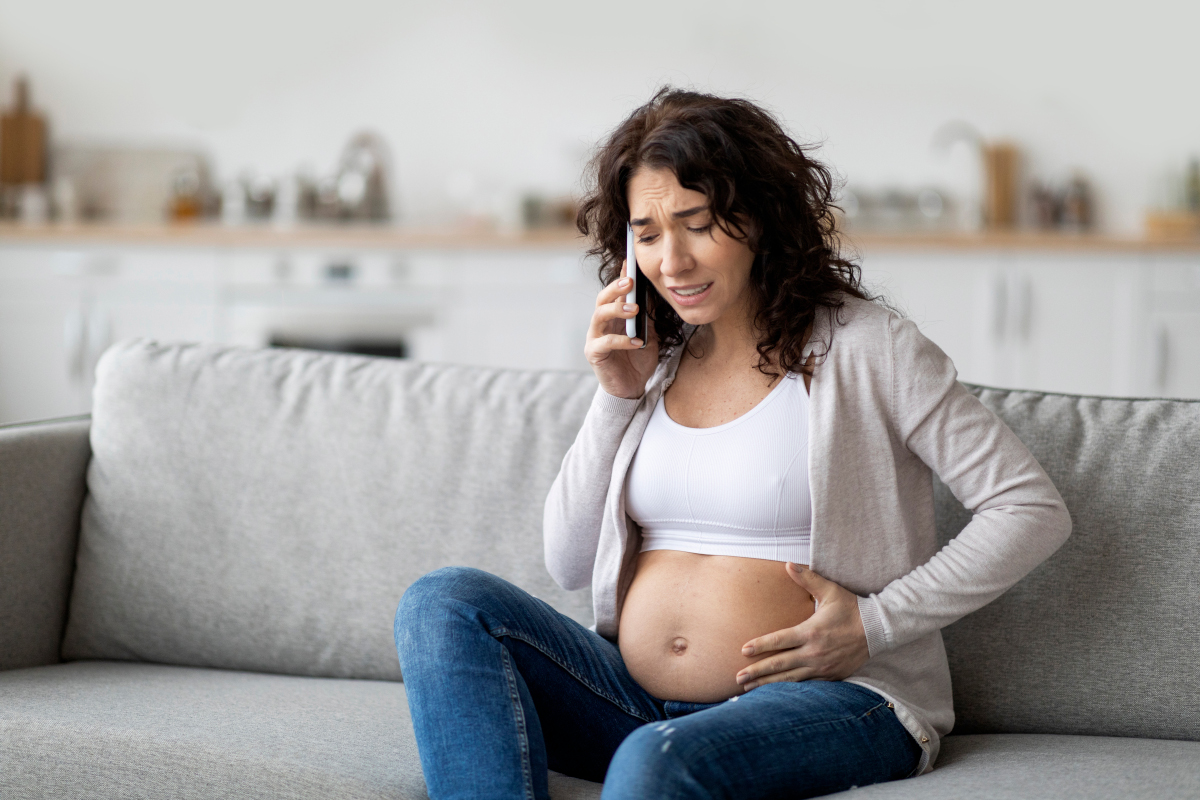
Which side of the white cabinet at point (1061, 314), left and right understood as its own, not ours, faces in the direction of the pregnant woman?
front

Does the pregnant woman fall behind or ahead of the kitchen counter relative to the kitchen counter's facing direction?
ahead

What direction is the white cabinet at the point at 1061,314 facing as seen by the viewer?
toward the camera

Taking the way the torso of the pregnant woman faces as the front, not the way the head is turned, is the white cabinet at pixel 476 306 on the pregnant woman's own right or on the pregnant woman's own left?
on the pregnant woman's own right

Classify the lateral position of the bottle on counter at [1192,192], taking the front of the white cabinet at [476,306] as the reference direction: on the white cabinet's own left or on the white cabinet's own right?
on the white cabinet's own left

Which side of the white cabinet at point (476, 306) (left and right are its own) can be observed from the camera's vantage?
front

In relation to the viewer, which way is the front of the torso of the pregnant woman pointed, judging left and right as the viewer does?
facing the viewer and to the left of the viewer

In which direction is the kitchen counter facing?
toward the camera

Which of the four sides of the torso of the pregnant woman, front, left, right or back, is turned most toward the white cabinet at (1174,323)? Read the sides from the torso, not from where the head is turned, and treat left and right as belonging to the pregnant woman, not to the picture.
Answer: back
